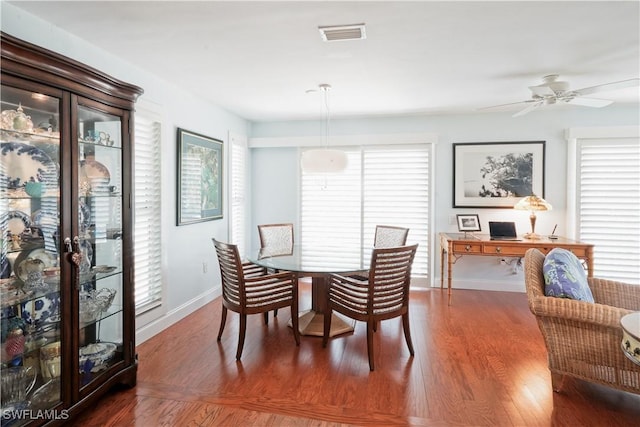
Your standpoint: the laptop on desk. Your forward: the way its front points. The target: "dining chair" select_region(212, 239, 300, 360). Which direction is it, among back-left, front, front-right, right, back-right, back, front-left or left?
front-right

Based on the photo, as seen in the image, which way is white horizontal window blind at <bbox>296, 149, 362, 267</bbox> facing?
toward the camera

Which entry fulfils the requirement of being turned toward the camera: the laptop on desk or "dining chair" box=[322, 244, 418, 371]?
the laptop on desk

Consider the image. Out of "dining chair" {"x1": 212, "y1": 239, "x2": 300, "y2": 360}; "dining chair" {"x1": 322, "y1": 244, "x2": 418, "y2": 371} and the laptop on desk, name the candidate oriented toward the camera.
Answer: the laptop on desk

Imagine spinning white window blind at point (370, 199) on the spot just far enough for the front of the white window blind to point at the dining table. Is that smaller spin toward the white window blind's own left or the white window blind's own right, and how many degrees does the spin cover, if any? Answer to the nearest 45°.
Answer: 0° — it already faces it

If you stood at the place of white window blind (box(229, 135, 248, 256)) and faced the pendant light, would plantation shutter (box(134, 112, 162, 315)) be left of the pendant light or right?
right

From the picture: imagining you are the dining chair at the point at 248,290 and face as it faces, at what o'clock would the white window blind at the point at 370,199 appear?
The white window blind is roughly at 12 o'clock from the dining chair.

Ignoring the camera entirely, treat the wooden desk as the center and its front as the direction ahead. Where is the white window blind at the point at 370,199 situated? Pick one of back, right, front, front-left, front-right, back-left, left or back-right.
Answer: right

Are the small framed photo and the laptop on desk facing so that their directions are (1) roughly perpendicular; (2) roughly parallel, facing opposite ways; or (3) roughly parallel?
roughly parallel

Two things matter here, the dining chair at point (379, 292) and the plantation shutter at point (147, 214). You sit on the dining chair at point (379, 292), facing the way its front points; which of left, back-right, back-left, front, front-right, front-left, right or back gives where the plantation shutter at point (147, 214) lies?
front-left

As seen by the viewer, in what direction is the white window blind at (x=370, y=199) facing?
toward the camera

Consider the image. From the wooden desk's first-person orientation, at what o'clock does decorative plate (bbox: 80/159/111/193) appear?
The decorative plate is roughly at 1 o'clock from the wooden desk.

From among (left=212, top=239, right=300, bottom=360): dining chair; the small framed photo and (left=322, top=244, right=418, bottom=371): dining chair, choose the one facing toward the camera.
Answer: the small framed photo

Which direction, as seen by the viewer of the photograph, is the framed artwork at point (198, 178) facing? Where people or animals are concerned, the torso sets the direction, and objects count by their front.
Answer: facing the viewer and to the right of the viewer

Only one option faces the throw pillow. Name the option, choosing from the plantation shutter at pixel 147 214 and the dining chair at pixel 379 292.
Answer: the plantation shutter

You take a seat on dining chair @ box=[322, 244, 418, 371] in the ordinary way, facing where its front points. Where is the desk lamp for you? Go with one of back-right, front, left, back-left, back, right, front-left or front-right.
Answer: right

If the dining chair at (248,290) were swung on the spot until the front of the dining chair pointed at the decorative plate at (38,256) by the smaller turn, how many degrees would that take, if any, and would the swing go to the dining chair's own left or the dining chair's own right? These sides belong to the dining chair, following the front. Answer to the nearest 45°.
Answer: approximately 180°

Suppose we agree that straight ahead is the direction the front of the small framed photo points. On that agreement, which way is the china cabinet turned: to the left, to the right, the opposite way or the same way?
to the left

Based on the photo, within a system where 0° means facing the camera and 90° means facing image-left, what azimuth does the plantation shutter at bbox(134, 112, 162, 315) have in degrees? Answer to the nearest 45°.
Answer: approximately 315°

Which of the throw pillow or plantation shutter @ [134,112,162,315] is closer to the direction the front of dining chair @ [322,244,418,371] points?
the plantation shutter

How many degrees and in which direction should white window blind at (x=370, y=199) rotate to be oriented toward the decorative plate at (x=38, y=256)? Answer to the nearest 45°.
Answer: approximately 45° to its right

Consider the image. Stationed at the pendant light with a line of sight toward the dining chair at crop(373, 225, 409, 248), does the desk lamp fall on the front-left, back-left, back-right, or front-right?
front-right

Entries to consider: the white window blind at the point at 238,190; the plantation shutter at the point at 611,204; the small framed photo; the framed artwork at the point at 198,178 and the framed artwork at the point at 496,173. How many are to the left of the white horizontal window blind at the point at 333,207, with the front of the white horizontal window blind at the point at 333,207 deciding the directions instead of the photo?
3
